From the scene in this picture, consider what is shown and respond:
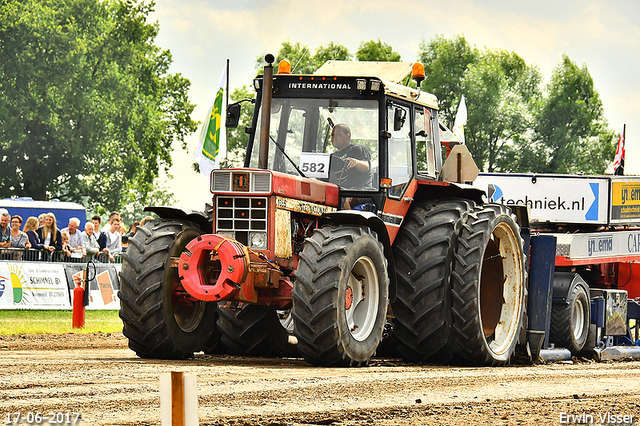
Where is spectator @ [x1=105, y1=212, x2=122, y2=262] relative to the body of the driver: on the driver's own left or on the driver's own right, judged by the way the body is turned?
on the driver's own right

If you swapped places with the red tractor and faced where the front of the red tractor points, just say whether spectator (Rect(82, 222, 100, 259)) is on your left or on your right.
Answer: on your right

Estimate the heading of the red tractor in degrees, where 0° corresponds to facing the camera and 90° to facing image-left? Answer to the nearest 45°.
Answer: approximately 45°

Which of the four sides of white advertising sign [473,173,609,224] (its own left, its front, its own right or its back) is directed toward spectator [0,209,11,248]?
right

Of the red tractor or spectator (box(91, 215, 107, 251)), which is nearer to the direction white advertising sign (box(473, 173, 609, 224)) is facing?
the red tractor

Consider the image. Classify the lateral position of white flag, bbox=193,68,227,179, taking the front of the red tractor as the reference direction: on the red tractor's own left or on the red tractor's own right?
on the red tractor's own right

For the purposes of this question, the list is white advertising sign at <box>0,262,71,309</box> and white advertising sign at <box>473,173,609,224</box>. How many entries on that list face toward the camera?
2

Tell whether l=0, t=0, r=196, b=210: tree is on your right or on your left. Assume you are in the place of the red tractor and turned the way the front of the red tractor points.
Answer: on your right

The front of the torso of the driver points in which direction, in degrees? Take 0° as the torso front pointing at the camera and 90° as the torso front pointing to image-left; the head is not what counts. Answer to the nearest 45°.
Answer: approximately 45°

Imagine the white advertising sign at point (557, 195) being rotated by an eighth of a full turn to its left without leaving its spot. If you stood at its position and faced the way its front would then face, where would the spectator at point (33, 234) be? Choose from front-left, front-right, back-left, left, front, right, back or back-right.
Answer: back-right

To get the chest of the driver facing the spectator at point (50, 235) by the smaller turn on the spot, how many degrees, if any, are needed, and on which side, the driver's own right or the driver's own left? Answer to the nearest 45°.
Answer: approximately 90° to the driver's own right

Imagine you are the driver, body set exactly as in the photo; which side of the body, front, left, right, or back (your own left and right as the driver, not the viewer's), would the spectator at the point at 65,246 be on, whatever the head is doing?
right
